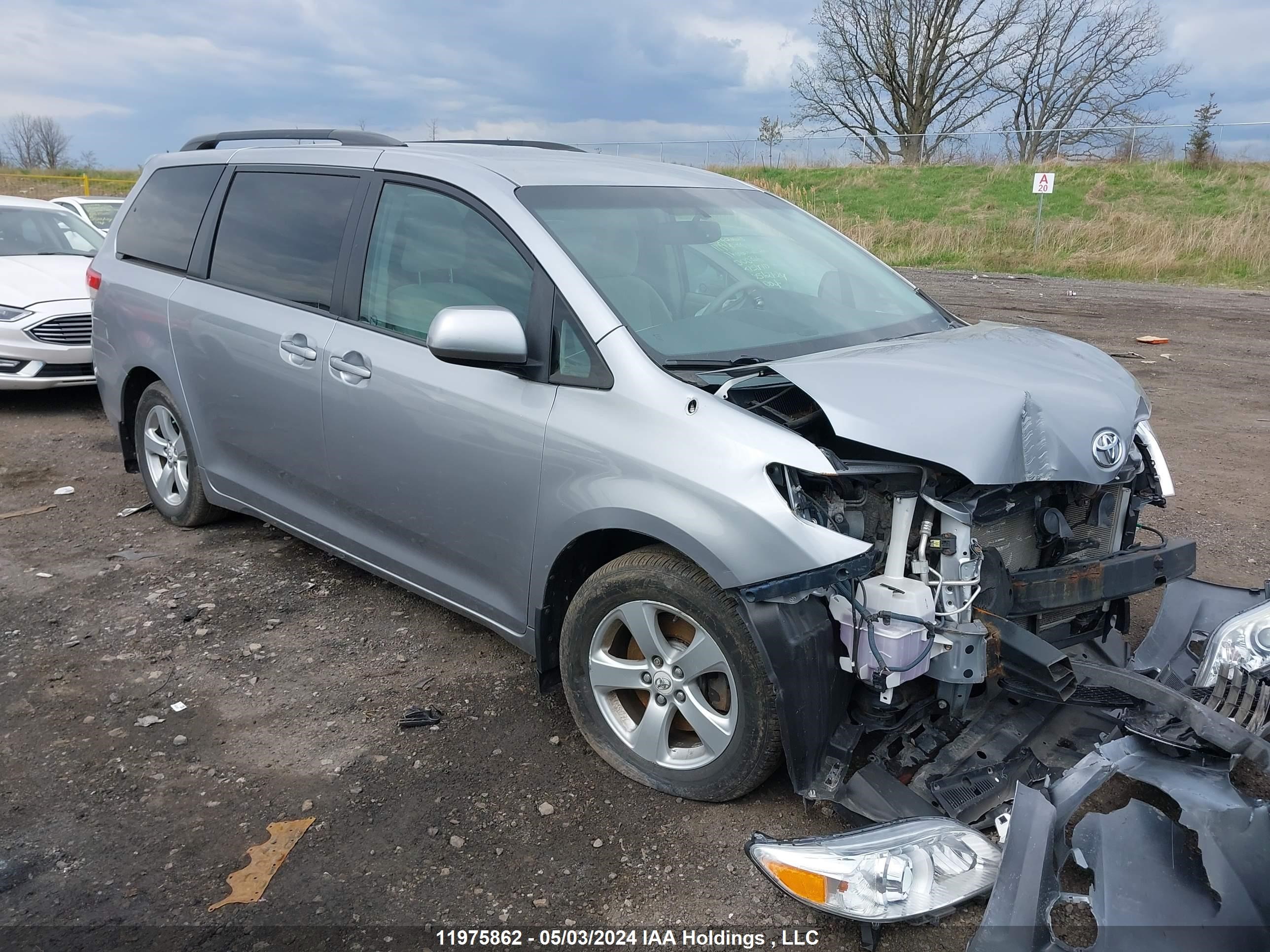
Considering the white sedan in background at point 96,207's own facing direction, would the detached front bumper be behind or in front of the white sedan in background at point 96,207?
in front

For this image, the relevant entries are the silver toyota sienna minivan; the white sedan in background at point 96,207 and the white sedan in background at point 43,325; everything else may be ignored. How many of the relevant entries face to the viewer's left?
0

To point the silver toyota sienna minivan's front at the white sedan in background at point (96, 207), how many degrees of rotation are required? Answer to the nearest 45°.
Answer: approximately 180°

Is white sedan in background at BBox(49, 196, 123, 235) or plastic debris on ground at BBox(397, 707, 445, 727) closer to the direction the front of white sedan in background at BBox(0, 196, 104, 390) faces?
the plastic debris on ground

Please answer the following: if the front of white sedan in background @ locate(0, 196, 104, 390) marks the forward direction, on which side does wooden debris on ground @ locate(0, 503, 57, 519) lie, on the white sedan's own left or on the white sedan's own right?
on the white sedan's own right

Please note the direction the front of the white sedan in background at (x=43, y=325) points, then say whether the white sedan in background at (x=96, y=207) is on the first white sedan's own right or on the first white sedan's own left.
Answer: on the first white sedan's own left

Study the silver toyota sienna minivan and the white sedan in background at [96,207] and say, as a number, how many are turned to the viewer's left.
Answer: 0

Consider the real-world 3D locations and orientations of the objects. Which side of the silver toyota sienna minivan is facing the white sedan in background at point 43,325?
back

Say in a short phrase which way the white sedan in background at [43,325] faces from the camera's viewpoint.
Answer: facing the viewer and to the right of the viewer

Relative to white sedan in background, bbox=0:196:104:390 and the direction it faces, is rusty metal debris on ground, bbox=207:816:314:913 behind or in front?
in front

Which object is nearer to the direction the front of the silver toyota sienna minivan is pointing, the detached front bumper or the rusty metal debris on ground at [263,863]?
the detached front bumper
